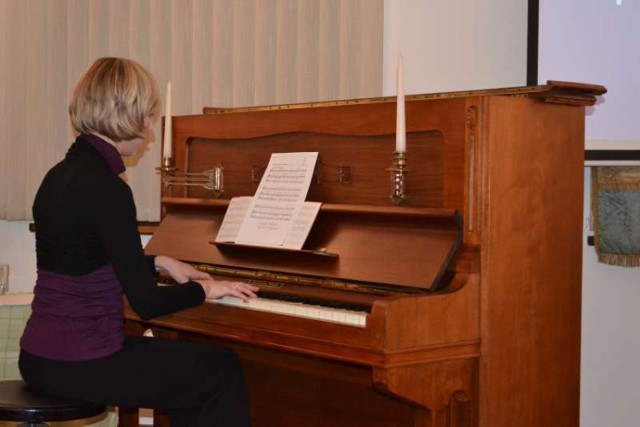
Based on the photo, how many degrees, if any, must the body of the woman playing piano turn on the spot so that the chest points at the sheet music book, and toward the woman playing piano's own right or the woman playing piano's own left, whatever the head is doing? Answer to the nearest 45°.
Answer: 0° — they already face it

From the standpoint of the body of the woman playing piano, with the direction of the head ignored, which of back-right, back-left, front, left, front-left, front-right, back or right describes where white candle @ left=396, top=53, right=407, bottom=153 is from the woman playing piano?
front-right

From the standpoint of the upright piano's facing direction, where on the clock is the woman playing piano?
The woman playing piano is roughly at 1 o'clock from the upright piano.

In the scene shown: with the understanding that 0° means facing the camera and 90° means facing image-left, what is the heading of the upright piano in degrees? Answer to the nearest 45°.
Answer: approximately 45°

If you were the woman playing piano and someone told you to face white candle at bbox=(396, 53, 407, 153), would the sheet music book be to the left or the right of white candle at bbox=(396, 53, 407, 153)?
left

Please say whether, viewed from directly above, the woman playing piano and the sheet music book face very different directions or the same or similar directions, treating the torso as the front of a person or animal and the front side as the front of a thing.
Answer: very different directions

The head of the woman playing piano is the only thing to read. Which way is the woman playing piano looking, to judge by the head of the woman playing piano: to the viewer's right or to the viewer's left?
to the viewer's right

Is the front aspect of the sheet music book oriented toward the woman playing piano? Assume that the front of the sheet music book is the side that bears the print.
yes

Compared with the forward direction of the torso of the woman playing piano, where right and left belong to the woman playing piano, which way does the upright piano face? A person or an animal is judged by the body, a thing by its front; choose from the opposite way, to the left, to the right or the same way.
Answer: the opposite way

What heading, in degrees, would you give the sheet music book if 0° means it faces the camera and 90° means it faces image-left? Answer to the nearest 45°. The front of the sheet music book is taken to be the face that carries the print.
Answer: approximately 45°

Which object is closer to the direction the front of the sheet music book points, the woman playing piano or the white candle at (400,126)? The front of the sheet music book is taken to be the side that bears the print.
the woman playing piano

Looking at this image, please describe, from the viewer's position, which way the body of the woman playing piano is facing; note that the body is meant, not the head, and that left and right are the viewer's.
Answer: facing away from the viewer and to the right of the viewer
